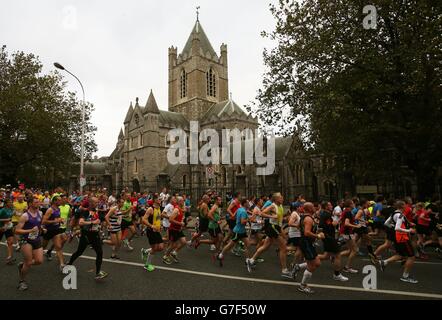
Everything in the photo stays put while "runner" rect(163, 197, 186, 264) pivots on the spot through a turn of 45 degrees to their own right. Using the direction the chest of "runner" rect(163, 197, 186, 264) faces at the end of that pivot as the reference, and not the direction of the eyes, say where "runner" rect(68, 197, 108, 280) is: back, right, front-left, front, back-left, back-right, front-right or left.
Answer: front-right
